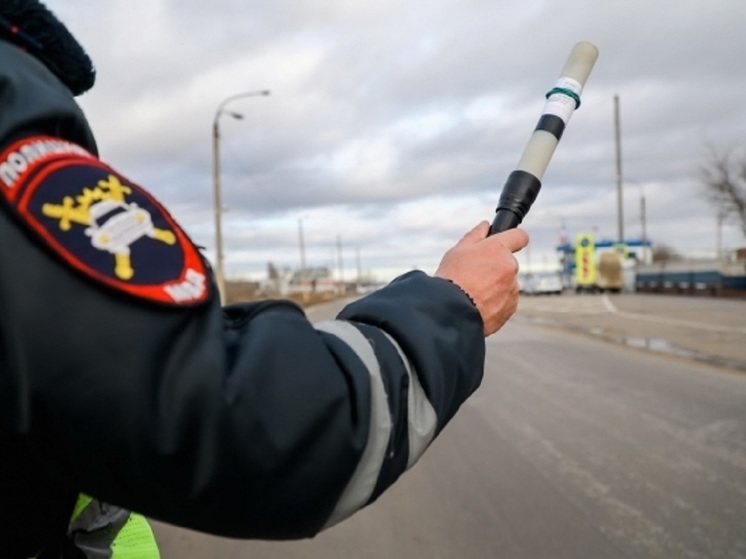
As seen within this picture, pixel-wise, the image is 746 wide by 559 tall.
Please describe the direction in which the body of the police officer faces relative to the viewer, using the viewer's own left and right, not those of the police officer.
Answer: facing away from the viewer and to the right of the viewer
